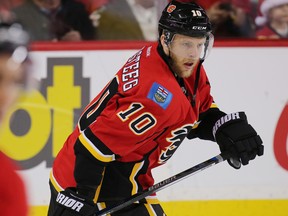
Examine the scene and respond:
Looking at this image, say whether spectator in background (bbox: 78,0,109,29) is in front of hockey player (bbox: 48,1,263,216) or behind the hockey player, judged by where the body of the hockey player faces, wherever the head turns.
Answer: behind

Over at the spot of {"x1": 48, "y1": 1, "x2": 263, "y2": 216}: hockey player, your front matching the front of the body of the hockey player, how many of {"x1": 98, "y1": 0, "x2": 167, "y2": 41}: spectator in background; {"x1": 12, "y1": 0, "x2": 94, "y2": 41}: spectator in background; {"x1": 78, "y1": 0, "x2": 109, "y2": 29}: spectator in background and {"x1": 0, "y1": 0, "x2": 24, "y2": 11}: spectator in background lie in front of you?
0

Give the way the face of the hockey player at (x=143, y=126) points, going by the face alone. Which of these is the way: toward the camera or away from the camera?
toward the camera

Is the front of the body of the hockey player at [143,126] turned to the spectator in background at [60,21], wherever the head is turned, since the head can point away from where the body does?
no

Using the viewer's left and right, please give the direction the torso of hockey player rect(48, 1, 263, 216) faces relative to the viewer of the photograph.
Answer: facing the viewer and to the right of the viewer

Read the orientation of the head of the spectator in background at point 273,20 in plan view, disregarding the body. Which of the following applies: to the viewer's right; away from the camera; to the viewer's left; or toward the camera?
toward the camera

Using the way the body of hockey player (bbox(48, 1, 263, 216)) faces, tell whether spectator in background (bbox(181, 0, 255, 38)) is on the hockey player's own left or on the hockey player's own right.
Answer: on the hockey player's own left

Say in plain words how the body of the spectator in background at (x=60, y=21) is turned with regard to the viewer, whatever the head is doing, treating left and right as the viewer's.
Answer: facing the viewer

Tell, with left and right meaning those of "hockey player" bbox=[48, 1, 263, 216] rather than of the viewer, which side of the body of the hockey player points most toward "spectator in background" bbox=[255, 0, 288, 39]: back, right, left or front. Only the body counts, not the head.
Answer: left

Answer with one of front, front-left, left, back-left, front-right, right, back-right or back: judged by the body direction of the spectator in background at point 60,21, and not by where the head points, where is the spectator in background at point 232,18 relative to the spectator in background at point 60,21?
left

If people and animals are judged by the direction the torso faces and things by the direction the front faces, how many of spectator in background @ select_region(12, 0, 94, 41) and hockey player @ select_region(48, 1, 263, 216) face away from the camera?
0

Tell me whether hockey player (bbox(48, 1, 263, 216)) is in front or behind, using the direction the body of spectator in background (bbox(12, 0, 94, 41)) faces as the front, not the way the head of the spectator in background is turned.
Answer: in front

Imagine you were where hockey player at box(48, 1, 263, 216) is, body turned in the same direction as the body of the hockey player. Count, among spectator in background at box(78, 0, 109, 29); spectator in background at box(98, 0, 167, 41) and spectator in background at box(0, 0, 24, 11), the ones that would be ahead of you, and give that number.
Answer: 0
